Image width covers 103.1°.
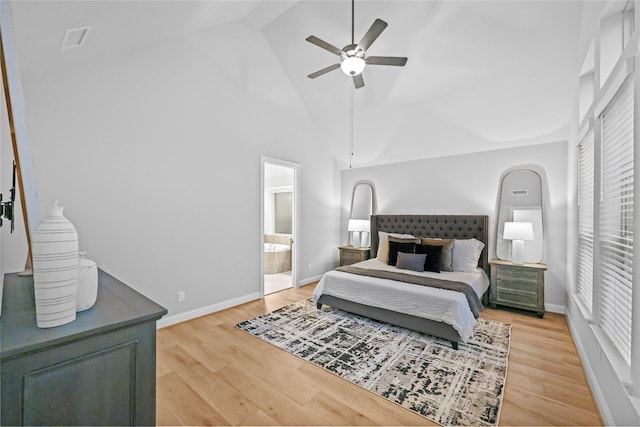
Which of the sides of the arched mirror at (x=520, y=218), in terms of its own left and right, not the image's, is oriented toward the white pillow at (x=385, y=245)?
right

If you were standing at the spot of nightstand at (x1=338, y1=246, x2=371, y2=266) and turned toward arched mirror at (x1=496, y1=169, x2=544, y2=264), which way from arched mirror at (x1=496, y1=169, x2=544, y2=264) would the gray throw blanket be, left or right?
right

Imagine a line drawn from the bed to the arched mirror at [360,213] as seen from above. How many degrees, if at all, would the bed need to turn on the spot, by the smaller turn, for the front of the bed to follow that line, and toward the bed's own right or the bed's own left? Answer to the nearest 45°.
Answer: approximately 90° to the bed's own right

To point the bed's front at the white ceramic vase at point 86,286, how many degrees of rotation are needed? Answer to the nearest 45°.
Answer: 0° — it already faces it

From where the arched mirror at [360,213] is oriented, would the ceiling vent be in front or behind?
in front

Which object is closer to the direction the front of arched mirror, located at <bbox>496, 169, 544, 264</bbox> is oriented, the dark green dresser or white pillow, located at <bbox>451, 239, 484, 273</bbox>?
the dark green dresser

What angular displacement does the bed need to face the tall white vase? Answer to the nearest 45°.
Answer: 0° — it already faces it
